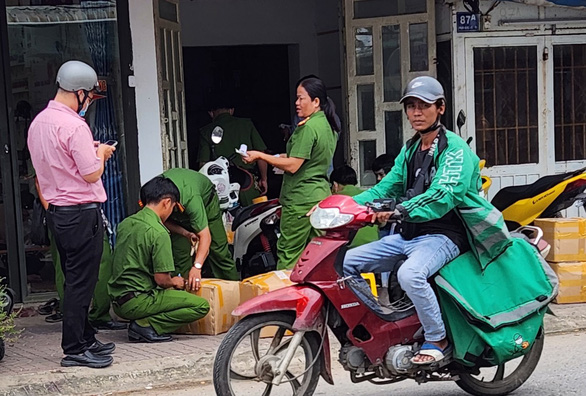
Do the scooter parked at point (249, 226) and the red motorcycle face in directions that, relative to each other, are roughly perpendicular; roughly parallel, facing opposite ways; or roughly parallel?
roughly perpendicular

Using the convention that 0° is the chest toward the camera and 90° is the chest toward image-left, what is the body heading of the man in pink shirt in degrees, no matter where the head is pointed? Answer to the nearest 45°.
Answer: approximately 225°

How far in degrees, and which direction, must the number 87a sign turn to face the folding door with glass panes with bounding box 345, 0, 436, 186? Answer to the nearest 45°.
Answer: approximately 90° to its right

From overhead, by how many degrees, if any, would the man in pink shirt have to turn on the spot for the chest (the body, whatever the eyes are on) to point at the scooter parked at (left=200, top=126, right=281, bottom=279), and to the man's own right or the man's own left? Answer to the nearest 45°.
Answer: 0° — they already face it

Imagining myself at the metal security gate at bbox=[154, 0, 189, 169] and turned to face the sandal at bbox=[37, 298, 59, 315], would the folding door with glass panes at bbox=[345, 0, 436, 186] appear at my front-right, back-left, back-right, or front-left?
back-left

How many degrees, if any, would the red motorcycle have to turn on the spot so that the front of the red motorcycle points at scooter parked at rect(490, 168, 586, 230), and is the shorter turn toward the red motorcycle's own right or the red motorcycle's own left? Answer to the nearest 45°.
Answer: approximately 180°

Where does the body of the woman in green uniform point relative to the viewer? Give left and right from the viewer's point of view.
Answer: facing to the left of the viewer

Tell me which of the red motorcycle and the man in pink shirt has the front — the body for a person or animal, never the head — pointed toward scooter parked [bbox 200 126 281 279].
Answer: the man in pink shirt

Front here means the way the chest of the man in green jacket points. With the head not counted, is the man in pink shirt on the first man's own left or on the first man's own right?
on the first man's own right

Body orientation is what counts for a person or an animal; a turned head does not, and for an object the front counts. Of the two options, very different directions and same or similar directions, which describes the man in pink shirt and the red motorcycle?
very different directions

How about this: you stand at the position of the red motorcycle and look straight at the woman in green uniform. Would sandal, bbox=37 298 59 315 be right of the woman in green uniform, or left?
left

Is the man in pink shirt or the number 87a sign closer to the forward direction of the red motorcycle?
the man in pink shirt

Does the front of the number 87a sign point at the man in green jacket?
yes
